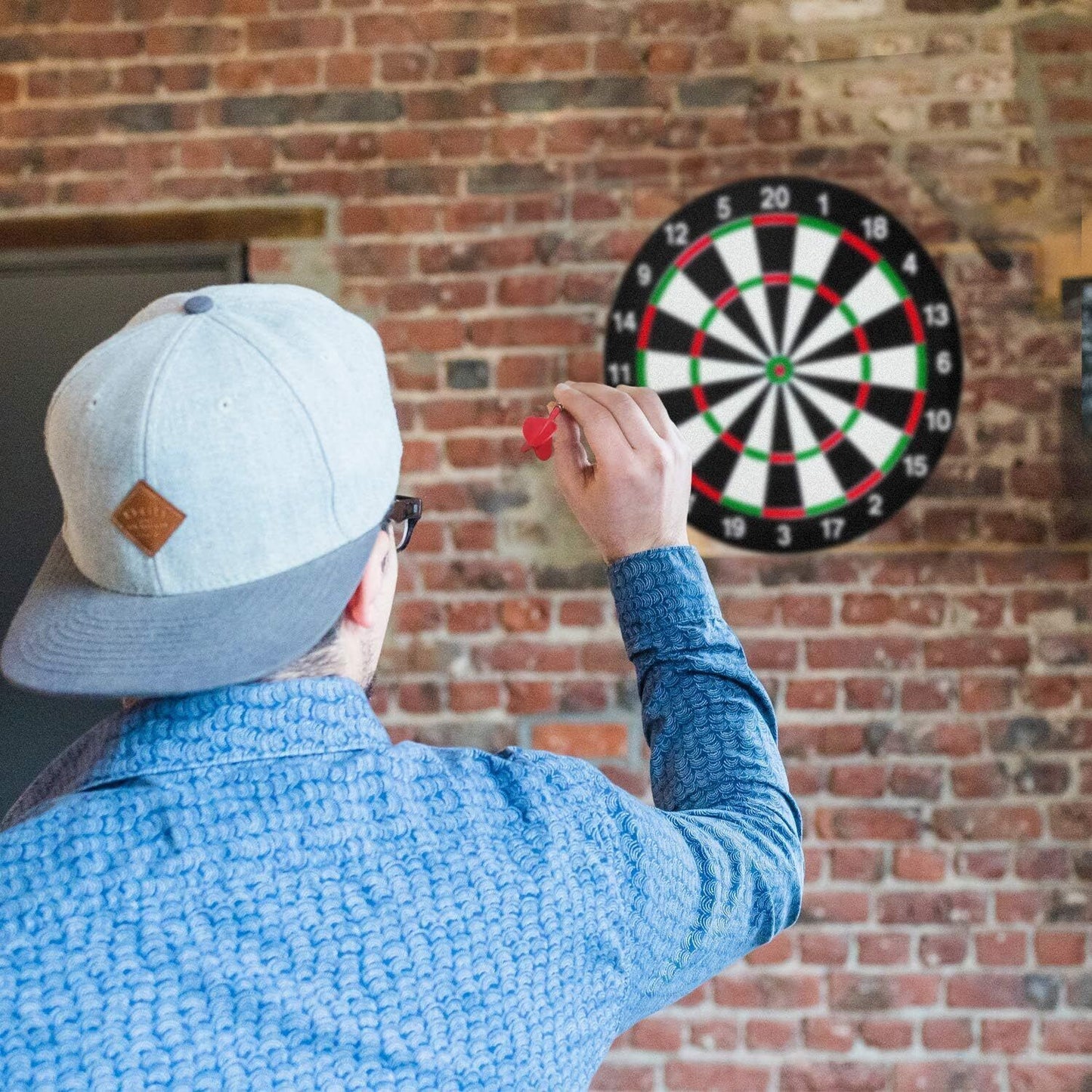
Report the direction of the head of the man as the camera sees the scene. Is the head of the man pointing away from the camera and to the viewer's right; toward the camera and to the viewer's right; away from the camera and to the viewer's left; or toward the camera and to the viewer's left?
away from the camera and to the viewer's right

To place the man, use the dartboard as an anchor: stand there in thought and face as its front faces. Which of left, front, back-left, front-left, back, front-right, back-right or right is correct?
front

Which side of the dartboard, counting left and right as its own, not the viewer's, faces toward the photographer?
front
